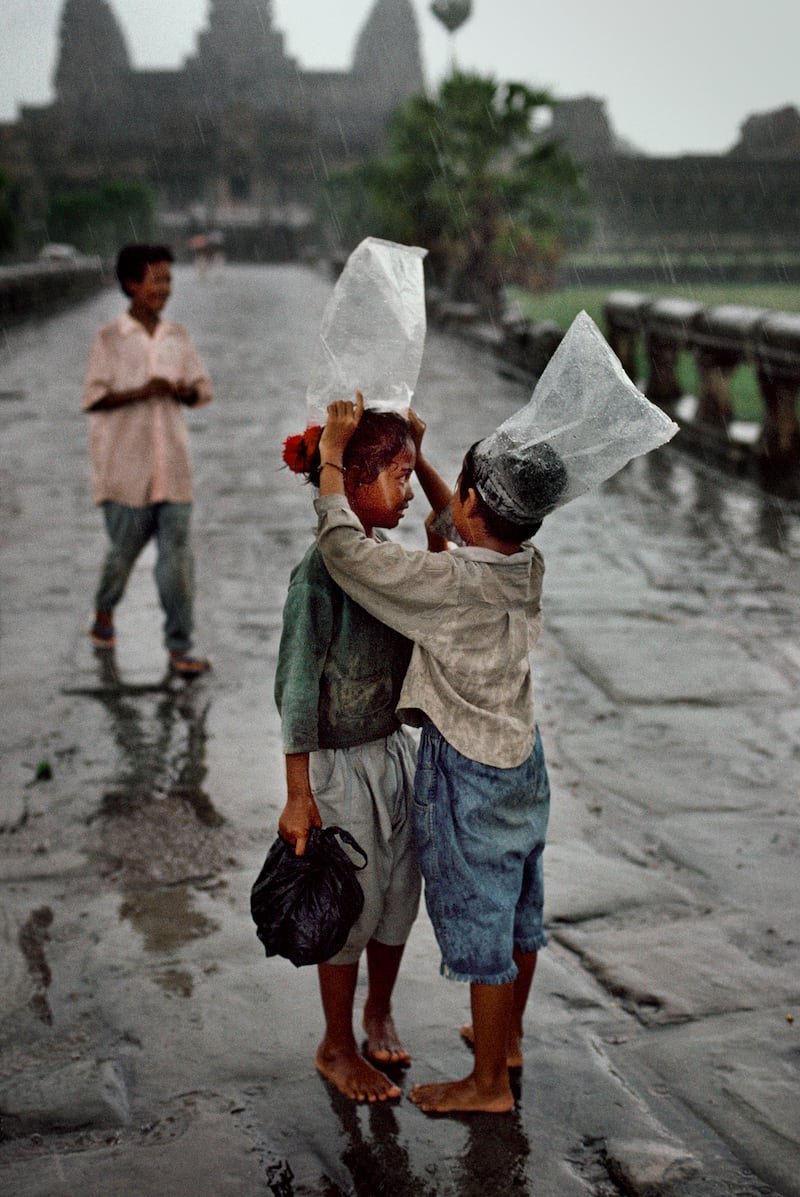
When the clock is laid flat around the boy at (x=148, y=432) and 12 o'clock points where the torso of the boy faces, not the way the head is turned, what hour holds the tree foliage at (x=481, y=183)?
The tree foliage is roughly at 8 o'clock from the boy.

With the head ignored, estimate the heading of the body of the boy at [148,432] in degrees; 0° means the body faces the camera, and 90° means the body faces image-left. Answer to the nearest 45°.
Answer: approximately 315°

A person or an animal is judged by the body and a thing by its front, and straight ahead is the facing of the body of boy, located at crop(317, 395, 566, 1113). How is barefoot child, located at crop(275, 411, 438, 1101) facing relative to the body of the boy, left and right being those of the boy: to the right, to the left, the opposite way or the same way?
the opposite way

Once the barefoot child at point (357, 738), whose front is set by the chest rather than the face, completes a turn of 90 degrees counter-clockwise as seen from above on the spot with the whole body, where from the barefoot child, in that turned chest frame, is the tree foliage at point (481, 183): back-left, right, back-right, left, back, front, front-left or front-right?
front-left

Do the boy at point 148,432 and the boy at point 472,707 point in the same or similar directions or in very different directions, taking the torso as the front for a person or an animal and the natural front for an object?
very different directions

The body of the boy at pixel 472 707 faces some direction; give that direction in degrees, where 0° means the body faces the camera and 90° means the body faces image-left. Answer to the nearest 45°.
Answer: approximately 135°

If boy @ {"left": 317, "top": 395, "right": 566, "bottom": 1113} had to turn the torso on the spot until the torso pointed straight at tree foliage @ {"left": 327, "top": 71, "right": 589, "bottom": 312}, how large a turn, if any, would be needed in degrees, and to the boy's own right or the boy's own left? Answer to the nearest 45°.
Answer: approximately 45° to the boy's own right

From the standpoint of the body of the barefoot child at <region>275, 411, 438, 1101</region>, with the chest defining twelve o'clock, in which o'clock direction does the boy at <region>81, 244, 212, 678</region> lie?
The boy is roughly at 7 o'clock from the barefoot child.

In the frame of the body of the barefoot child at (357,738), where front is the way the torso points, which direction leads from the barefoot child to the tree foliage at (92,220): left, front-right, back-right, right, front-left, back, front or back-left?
back-left

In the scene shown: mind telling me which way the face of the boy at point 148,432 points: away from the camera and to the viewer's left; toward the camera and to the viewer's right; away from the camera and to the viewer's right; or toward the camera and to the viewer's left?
toward the camera and to the viewer's right
